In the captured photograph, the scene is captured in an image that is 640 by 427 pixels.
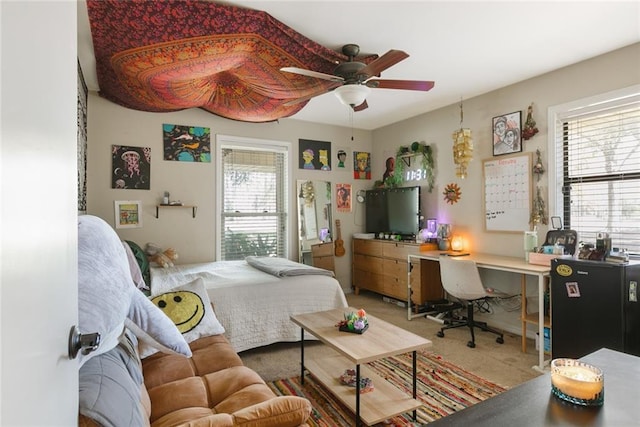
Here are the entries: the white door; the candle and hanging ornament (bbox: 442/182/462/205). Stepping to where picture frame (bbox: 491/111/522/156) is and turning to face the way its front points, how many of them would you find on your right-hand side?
1

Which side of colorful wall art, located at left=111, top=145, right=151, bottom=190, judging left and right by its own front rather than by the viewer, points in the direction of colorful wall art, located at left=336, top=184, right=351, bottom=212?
left

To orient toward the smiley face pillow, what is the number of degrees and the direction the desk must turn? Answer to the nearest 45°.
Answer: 0° — it already faces it

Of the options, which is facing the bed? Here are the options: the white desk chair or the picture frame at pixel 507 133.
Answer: the picture frame

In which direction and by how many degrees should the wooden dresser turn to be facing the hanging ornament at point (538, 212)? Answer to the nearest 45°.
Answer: approximately 90° to its left

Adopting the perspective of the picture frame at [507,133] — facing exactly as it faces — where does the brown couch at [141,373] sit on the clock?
The brown couch is roughly at 11 o'clock from the picture frame.

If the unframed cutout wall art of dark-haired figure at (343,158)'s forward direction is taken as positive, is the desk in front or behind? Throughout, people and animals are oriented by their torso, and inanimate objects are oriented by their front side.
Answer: in front

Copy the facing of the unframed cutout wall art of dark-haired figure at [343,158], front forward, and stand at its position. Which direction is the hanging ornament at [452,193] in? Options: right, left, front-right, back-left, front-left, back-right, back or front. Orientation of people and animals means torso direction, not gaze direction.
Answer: front-left

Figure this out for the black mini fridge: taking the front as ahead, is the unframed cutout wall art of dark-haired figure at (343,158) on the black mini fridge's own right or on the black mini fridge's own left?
on the black mini fridge's own right

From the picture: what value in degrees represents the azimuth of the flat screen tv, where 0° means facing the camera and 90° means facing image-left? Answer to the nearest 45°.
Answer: approximately 45°

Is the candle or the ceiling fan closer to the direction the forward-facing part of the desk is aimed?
the ceiling fan

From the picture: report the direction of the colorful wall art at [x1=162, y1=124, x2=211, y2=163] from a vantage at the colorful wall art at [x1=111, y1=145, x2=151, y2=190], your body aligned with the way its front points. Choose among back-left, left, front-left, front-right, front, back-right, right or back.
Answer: left

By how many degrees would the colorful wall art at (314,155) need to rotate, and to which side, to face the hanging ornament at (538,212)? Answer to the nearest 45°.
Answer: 0° — it already faces it

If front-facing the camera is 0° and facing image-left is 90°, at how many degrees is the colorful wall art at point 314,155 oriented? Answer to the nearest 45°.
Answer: approximately 315°

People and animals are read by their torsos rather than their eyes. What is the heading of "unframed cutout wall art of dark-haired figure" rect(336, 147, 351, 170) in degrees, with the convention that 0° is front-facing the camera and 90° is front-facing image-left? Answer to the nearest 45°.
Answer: approximately 0°
